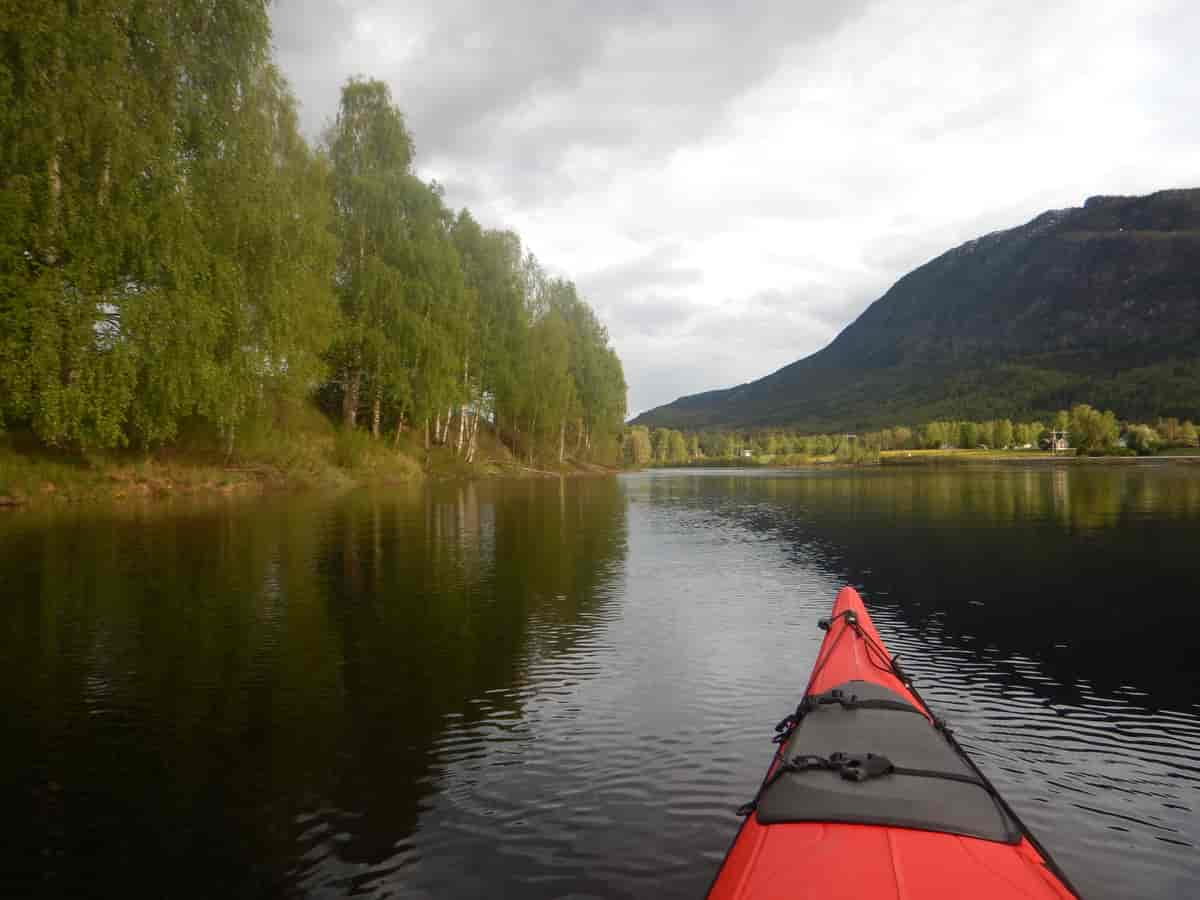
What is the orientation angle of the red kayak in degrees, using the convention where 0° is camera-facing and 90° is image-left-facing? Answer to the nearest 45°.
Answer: approximately 180°
